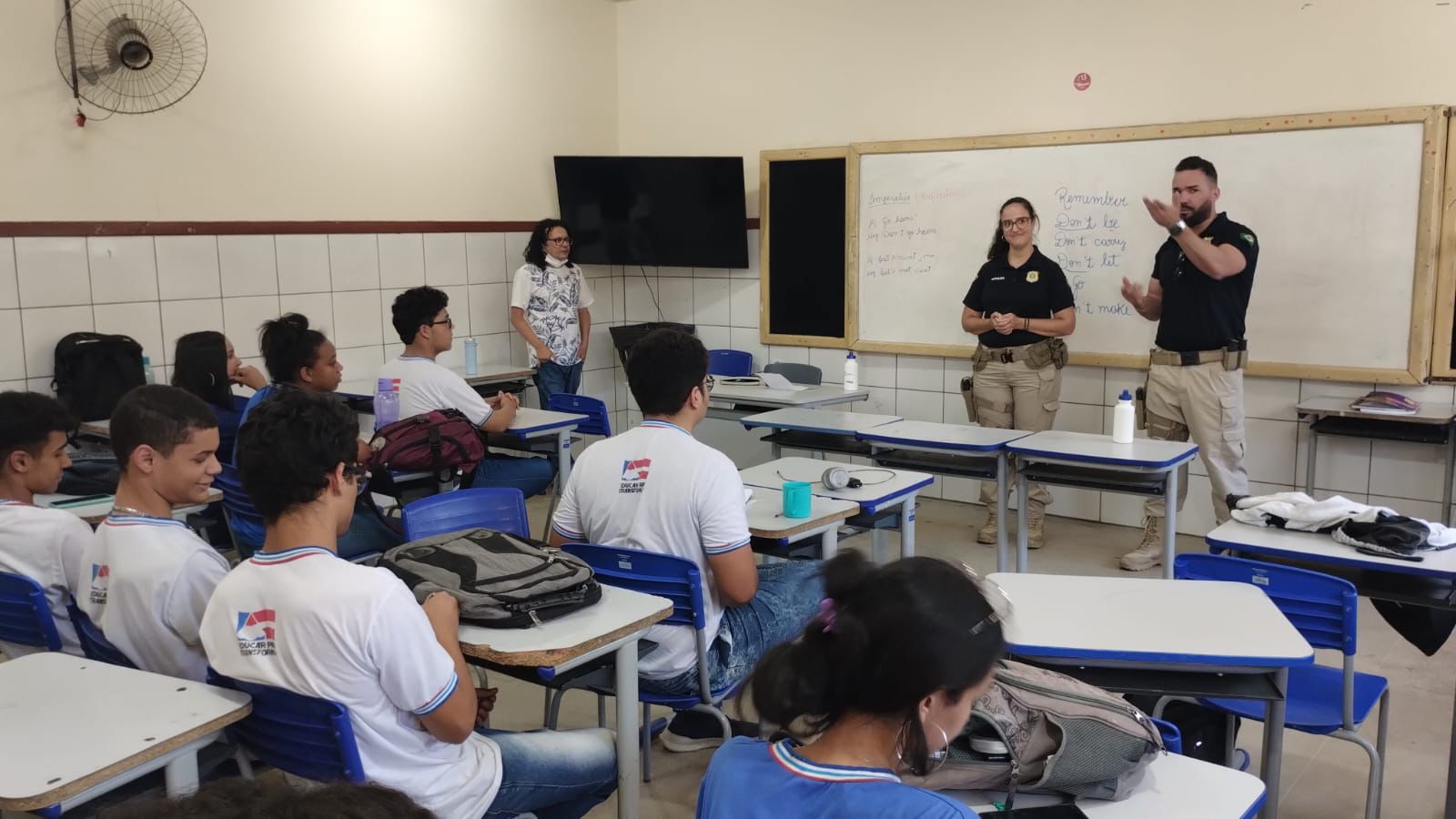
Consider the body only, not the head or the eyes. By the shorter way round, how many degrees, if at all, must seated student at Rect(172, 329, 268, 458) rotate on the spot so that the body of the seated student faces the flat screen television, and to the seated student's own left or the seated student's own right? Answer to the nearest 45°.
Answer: approximately 45° to the seated student's own left

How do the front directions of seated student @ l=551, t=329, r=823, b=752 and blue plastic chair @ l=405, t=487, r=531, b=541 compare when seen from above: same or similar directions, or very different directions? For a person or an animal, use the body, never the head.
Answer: same or similar directions

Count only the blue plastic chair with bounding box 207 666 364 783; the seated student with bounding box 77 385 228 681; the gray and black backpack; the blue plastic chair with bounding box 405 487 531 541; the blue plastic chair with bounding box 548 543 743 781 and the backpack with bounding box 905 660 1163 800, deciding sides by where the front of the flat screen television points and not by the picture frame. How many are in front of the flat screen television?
6

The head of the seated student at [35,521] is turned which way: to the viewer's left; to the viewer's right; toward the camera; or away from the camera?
to the viewer's right

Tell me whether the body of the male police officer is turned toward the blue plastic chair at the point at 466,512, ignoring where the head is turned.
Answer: yes

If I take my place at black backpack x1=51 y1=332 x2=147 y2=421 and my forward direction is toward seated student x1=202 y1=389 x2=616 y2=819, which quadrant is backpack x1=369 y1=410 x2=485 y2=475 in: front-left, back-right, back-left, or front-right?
front-left

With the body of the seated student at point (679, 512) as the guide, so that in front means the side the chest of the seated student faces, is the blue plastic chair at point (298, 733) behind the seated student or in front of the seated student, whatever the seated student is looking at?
behind

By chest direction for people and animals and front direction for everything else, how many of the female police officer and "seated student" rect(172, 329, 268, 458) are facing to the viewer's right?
1

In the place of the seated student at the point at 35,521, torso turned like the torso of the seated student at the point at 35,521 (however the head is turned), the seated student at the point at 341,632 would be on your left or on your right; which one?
on your right

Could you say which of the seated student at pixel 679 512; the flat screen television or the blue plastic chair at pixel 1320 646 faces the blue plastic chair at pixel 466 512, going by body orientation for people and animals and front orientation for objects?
the flat screen television

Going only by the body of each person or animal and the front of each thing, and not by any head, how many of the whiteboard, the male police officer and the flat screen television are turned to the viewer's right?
0

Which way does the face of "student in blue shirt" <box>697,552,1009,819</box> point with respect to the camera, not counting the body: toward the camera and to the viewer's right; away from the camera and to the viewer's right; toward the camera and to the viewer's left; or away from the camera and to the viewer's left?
away from the camera and to the viewer's right

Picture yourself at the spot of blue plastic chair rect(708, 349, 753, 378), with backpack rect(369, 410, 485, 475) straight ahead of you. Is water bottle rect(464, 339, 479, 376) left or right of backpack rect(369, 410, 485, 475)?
right

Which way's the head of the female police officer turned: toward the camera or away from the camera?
toward the camera

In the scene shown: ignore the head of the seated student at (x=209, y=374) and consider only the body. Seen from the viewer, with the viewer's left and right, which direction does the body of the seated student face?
facing to the right of the viewer

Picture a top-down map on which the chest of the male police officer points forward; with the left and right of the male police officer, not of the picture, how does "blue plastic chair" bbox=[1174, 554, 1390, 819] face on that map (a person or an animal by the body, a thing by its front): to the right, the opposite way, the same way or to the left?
the opposite way

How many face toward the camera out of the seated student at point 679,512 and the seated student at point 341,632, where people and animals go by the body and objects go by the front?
0

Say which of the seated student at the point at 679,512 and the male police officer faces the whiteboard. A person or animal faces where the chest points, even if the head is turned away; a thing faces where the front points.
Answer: the seated student

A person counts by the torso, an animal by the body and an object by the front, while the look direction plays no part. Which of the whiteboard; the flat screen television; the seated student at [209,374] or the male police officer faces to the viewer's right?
the seated student

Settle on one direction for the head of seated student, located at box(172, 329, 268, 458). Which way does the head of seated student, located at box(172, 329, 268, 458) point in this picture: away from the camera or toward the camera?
away from the camera

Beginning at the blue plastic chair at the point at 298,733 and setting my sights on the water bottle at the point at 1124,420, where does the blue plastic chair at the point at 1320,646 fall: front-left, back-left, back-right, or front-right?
front-right

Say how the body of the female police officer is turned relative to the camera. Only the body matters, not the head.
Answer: toward the camera
